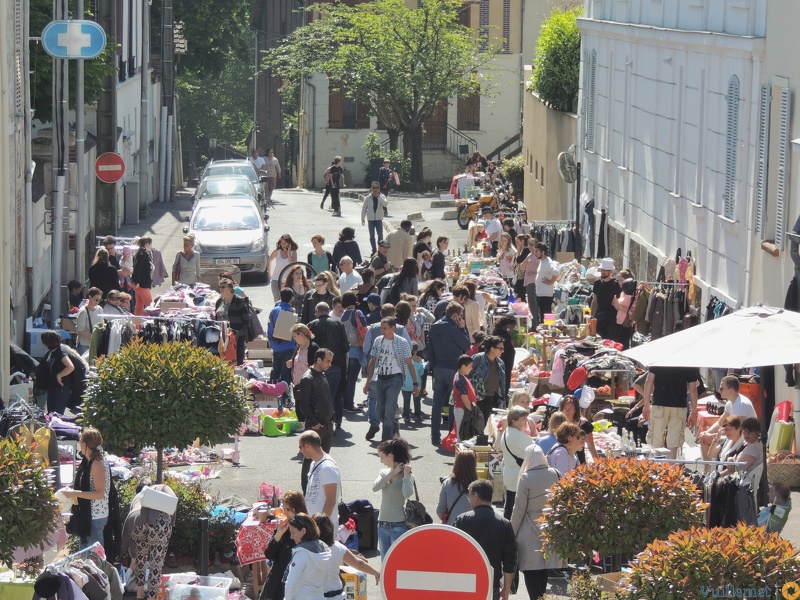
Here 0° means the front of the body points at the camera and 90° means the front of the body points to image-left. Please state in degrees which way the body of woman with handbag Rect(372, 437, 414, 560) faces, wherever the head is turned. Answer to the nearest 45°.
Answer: approximately 45°

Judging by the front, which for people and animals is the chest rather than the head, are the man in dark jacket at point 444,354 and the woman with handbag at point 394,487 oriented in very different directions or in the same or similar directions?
very different directions

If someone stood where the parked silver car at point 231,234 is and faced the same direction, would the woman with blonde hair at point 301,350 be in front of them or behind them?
in front

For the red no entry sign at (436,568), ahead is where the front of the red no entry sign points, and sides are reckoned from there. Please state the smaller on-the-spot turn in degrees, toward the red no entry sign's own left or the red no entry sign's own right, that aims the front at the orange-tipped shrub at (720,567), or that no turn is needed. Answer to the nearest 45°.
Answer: approximately 90° to the red no entry sign's own left

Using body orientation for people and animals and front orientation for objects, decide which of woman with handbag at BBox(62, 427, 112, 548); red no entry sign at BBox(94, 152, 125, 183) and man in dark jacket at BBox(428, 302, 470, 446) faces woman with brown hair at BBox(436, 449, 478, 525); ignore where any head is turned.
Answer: the red no entry sign

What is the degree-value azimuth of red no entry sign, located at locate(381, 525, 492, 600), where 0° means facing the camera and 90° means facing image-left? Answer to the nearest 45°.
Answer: approximately 0°

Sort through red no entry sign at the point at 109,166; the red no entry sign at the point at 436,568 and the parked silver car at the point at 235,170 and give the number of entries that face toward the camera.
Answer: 3

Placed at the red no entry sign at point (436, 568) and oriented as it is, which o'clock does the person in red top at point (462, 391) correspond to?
The person in red top is roughly at 6 o'clock from the red no entry sign.

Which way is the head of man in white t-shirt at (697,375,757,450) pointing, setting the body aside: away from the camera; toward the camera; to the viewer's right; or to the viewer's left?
to the viewer's left

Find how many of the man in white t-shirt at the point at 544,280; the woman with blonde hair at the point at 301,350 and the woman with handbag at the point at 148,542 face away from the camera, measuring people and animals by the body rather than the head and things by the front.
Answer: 1
